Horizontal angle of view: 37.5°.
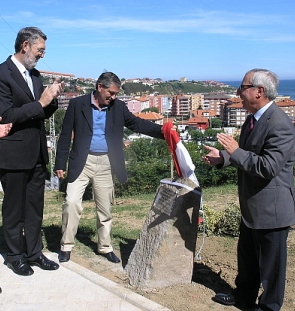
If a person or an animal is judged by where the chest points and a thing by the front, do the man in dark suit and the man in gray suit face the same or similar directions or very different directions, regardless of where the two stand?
very different directions

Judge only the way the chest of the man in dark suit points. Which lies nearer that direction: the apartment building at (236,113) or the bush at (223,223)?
the bush

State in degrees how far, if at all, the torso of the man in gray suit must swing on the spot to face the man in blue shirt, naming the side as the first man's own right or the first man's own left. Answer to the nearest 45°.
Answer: approximately 45° to the first man's own right

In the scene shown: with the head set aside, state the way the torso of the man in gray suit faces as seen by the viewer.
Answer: to the viewer's left

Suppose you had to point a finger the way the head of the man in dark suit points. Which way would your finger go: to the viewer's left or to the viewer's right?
to the viewer's right

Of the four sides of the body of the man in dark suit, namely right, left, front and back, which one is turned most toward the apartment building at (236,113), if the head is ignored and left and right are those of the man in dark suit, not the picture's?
left

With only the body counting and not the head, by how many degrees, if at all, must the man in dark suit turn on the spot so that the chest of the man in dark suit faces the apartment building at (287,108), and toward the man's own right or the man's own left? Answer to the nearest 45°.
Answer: approximately 90° to the man's own left

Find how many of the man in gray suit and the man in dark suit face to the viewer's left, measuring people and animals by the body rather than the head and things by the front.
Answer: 1

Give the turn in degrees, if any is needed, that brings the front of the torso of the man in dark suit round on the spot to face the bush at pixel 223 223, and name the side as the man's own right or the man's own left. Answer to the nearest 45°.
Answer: approximately 45° to the man's own left

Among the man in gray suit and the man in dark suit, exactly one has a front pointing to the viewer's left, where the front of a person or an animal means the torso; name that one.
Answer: the man in gray suit
